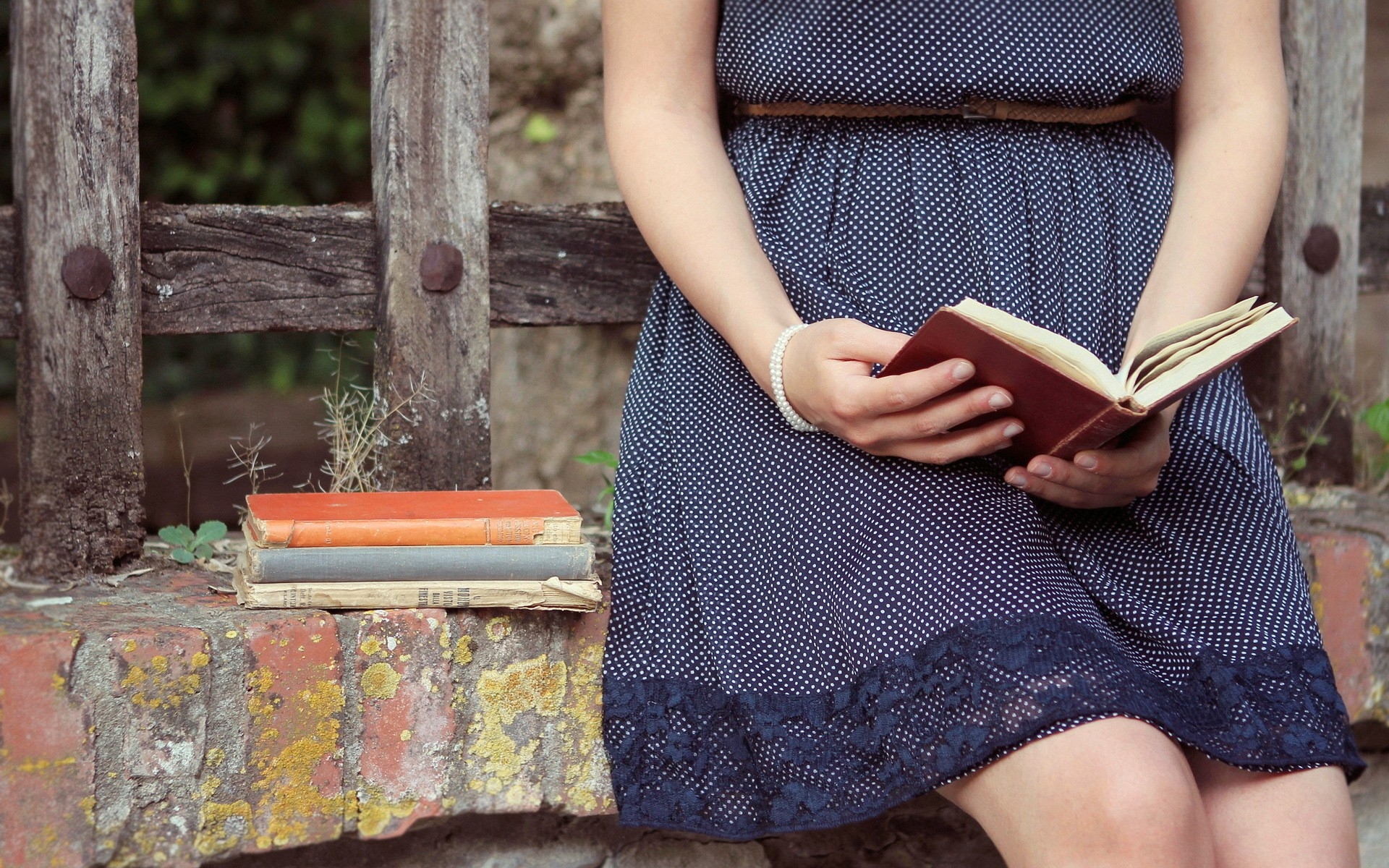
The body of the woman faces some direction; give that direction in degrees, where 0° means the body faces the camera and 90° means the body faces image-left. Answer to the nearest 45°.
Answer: approximately 0°

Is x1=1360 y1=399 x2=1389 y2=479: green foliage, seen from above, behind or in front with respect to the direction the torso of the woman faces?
behind

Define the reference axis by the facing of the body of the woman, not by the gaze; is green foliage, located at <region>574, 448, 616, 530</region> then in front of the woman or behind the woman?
behind
